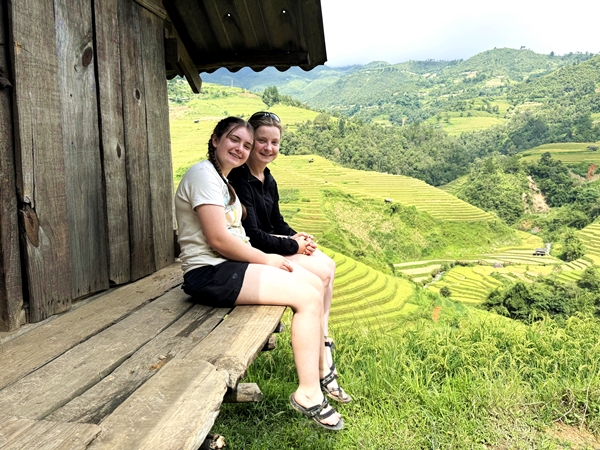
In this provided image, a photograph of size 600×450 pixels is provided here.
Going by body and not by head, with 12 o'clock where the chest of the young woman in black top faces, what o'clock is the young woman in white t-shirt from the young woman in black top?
The young woman in white t-shirt is roughly at 2 o'clock from the young woman in black top.

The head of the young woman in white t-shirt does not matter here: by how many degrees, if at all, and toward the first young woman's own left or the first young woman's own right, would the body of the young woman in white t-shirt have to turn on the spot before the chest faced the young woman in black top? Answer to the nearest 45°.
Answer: approximately 90° to the first young woman's own left
